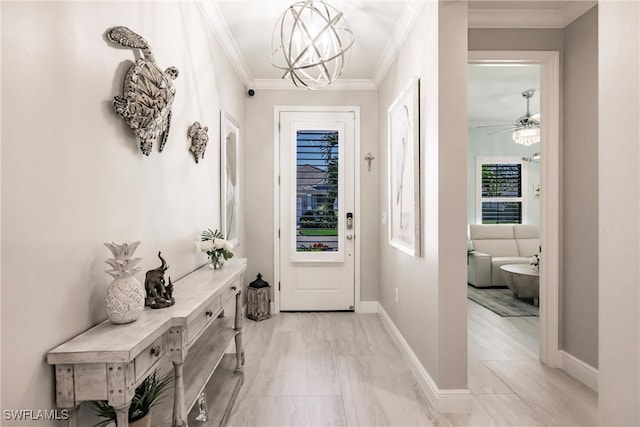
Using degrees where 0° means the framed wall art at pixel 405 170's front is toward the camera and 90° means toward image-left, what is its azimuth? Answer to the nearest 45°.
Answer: approximately 90°

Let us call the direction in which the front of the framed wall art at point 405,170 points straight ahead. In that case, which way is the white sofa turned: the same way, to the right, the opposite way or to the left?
to the left

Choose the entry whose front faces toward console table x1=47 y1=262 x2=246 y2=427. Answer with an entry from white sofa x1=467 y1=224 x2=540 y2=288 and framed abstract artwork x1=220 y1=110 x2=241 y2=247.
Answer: the white sofa

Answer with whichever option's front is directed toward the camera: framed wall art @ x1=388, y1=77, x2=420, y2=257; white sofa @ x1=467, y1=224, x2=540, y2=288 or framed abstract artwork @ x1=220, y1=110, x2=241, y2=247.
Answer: the white sofa

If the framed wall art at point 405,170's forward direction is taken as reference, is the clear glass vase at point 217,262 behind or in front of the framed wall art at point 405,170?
in front

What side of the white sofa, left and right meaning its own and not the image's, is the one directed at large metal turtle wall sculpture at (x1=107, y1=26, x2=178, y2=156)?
front

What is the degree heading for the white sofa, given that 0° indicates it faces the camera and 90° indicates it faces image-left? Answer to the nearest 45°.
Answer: approximately 0°

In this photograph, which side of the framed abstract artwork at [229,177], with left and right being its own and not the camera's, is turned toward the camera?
right

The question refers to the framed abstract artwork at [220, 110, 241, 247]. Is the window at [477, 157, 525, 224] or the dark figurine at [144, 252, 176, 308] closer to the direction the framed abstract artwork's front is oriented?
the window

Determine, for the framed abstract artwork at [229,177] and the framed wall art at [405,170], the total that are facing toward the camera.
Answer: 0

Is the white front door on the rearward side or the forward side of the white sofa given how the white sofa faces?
on the forward side

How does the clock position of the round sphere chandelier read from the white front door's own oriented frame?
The round sphere chandelier is roughly at 12 o'clock from the white front door.

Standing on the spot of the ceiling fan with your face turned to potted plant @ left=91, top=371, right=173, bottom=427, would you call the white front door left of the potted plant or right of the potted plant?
right

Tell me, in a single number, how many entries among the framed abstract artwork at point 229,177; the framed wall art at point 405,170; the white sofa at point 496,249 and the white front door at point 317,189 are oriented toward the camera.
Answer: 2
